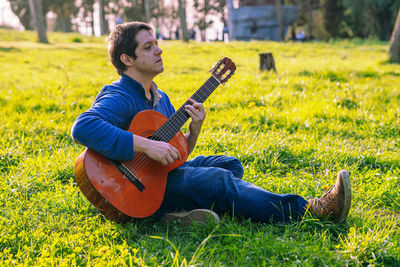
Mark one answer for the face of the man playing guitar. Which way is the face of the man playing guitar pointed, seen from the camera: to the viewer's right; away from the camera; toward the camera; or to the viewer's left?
to the viewer's right

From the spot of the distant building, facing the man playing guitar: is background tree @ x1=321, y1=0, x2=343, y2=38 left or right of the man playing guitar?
left

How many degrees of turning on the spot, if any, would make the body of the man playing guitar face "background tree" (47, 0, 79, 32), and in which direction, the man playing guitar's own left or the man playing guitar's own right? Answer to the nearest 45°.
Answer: approximately 90° to the man playing guitar's own left

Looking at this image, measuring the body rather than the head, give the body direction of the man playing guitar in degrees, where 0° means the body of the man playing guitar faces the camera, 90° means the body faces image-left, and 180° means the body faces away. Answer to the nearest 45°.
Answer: approximately 270°

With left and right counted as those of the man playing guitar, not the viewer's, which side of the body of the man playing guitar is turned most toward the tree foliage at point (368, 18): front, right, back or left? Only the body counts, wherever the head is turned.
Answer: left

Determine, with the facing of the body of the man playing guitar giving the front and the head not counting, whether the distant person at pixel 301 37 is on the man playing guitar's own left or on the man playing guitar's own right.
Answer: on the man playing guitar's own left

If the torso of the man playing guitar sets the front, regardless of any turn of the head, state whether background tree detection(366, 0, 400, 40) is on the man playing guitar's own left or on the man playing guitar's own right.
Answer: on the man playing guitar's own left
